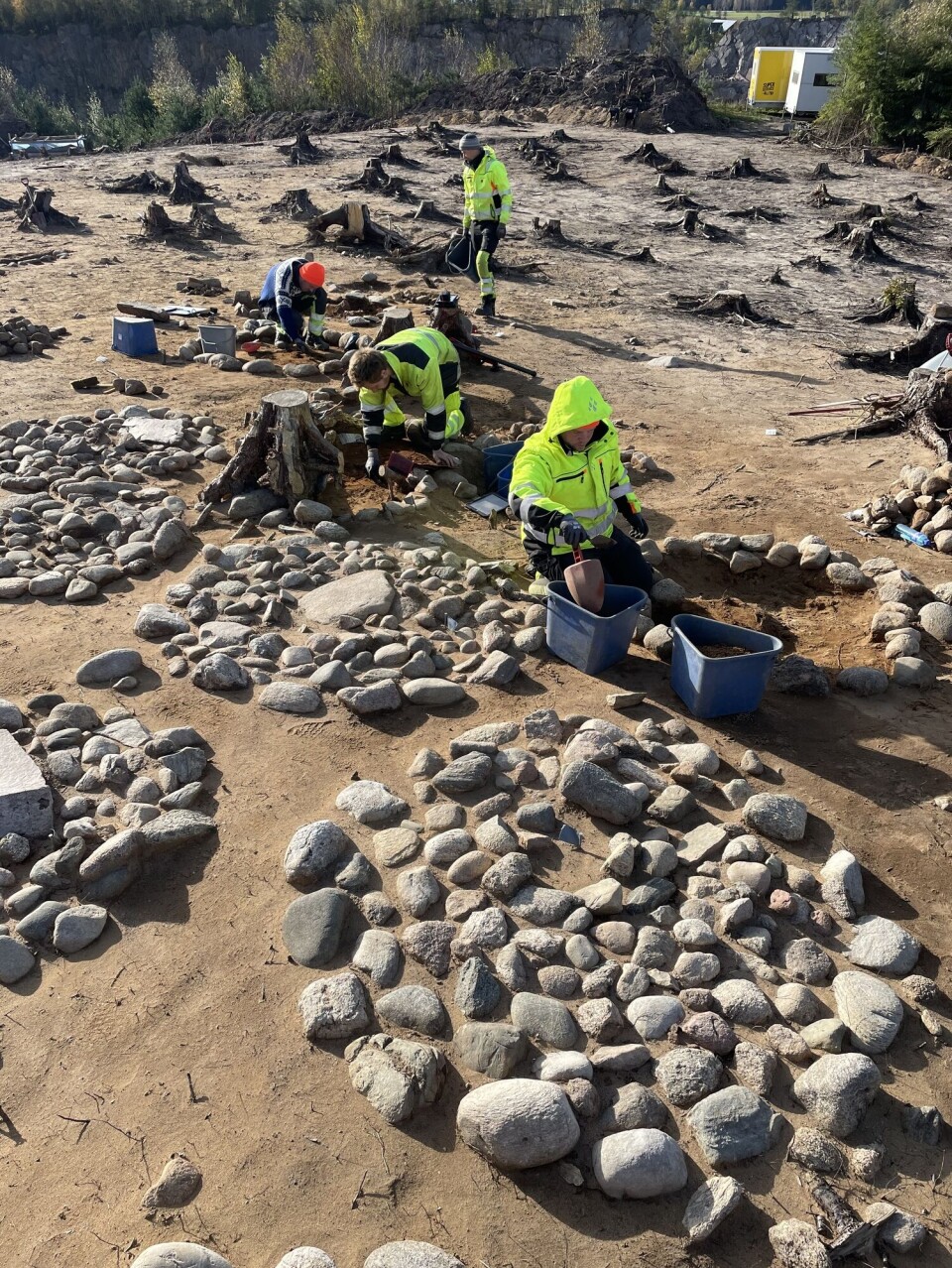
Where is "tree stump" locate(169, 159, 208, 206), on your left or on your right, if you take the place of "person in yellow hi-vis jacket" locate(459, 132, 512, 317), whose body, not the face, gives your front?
on your right

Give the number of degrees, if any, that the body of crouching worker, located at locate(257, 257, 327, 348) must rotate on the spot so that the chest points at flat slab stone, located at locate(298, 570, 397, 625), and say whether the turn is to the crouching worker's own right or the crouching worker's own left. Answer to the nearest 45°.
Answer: approximately 45° to the crouching worker's own right

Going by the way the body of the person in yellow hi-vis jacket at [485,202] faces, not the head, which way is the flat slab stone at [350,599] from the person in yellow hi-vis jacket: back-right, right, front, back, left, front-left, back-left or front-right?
front-left

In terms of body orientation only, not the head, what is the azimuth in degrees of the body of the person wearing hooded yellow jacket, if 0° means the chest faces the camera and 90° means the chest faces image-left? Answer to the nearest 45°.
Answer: approximately 315°

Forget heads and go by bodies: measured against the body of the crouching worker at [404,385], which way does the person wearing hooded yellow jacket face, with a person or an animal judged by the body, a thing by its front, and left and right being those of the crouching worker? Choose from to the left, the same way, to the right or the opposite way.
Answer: to the left

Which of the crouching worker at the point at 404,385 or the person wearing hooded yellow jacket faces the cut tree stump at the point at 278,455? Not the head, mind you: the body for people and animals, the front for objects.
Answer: the crouching worker

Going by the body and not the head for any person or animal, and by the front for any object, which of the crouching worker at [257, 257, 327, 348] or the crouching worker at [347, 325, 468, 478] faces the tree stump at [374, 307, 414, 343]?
the crouching worker at [257, 257, 327, 348]

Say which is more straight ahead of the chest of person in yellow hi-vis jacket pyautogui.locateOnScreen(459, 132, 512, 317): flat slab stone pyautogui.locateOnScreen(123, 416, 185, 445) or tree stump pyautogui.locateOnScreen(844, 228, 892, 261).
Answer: the flat slab stone

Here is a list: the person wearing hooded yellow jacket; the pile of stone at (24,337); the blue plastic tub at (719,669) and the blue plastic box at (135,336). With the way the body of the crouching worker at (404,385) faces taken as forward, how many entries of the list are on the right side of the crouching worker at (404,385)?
2

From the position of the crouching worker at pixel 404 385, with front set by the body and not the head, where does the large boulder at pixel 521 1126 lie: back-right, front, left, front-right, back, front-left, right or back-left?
front-left

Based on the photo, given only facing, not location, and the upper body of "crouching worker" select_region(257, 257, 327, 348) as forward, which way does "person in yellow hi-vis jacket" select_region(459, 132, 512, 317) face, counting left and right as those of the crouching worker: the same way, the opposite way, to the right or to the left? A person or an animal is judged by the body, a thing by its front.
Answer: to the right
